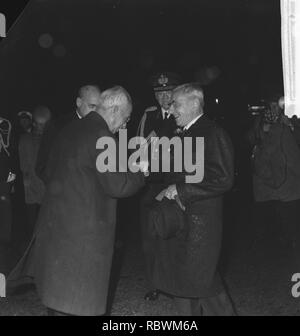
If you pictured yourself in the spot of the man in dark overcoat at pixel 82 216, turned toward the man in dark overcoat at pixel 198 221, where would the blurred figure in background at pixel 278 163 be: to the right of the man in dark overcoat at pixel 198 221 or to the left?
left

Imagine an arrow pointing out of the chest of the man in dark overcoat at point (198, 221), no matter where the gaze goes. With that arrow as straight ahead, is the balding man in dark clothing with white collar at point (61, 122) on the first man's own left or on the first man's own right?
on the first man's own right

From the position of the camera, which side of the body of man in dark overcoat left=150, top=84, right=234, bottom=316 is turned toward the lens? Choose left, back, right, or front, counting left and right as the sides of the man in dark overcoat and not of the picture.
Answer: left

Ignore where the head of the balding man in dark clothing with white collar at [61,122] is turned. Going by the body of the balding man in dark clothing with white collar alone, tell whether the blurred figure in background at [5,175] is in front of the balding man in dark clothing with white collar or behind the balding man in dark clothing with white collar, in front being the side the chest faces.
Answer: behind

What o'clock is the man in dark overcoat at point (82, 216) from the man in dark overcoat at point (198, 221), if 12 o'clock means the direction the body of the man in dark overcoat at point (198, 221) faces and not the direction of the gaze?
the man in dark overcoat at point (82, 216) is roughly at 11 o'clock from the man in dark overcoat at point (198, 221).

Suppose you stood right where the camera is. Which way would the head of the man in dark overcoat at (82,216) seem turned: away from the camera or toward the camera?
away from the camera

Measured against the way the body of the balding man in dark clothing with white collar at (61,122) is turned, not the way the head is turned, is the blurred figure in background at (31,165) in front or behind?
behind

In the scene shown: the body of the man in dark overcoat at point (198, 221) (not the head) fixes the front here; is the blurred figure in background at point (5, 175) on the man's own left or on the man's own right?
on the man's own right

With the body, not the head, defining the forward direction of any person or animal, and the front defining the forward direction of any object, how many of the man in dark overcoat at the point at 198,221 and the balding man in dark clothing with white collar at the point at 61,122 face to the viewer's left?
1

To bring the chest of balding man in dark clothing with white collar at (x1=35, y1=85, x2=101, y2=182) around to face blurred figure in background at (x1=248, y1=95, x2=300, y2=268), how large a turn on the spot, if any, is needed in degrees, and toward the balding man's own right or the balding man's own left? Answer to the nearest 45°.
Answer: approximately 45° to the balding man's own left

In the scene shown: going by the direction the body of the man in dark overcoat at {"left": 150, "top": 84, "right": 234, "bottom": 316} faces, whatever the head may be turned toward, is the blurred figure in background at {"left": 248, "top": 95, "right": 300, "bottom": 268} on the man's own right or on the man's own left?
on the man's own right
